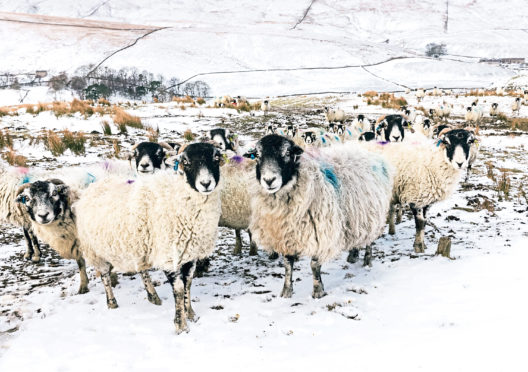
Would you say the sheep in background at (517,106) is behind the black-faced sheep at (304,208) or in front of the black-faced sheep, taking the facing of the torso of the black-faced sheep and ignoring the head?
behind

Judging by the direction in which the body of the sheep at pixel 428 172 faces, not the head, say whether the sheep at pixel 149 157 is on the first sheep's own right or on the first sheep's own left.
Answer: on the first sheep's own right

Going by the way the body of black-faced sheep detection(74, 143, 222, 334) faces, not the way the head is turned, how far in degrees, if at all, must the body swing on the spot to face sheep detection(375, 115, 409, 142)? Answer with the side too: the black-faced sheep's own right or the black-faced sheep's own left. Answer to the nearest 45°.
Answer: approximately 90° to the black-faced sheep's own left

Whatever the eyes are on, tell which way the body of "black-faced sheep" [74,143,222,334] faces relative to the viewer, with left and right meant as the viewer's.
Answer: facing the viewer and to the right of the viewer

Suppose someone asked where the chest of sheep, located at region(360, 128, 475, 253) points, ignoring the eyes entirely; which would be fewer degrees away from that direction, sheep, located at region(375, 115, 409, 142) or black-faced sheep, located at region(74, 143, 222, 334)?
the black-faced sheep

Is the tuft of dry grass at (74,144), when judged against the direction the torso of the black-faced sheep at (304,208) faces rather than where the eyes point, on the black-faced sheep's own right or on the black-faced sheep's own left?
on the black-faced sheep's own right

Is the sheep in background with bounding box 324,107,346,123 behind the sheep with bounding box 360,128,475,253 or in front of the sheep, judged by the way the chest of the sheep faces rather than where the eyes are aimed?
behind

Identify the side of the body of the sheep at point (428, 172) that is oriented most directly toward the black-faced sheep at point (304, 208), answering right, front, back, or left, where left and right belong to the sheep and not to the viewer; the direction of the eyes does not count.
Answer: right

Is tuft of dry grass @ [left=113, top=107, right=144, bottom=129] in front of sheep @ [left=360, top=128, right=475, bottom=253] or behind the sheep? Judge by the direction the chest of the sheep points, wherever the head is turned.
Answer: behind
